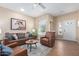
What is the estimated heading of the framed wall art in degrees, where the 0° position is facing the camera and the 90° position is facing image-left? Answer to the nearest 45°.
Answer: approximately 315°

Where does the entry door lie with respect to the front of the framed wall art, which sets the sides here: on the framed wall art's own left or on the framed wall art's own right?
on the framed wall art's own left
